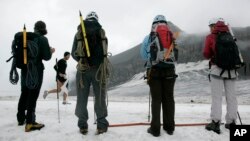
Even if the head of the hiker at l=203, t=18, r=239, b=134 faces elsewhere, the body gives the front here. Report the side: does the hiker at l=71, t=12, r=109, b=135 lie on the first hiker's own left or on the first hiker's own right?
on the first hiker's own left

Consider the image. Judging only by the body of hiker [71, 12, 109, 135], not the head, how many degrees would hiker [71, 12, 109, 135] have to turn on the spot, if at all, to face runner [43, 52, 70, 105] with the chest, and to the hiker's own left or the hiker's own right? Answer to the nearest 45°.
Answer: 0° — they already face them

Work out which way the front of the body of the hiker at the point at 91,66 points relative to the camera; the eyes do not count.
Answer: away from the camera
